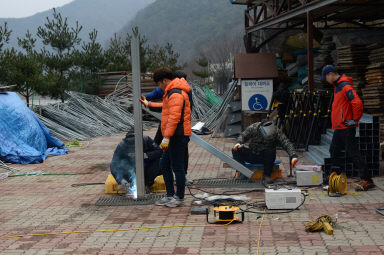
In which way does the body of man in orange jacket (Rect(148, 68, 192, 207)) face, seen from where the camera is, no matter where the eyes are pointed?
to the viewer's left

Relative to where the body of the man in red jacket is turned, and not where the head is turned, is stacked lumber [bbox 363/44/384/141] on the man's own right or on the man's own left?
on the man's own right

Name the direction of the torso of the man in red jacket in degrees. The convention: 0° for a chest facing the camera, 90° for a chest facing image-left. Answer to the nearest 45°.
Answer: approximately 90°

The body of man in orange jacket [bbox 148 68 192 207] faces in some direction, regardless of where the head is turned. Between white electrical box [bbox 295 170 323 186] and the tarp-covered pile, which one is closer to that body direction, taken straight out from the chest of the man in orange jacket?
the tarp-covered pile

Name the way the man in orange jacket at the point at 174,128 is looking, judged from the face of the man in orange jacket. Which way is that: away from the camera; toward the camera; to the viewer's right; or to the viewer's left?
to the viewer's left

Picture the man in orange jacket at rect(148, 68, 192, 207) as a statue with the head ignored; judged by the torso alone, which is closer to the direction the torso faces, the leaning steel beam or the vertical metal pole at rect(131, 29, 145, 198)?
the vertical metal pole

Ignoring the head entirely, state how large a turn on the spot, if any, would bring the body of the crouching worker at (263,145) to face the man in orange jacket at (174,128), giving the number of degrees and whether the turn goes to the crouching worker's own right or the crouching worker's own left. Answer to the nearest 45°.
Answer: approximately 45° to the crouching worker's own right

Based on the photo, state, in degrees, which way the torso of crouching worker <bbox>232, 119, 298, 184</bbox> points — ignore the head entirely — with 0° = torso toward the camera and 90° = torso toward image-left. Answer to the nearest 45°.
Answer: approximately 0°

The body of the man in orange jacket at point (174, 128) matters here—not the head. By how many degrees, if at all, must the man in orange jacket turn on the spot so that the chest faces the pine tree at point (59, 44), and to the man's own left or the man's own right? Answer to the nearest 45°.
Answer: approximately 90° to the man's own right

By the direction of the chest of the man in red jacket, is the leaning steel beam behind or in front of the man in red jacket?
in front

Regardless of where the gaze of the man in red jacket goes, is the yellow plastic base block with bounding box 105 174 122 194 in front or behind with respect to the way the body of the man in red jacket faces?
in front
